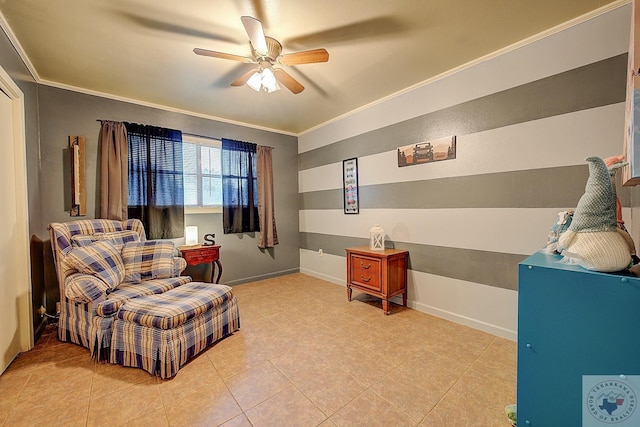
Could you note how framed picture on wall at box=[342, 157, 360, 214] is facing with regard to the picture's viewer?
facing the viewer and to the left of the viewer

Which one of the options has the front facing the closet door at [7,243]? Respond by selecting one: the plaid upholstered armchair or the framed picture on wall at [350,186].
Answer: the framed picture on wall

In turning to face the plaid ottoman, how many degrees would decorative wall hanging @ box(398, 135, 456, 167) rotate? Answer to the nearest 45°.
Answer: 0° — it already faces it

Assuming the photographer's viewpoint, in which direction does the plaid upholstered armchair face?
facing the viewer and to the right of the viewer

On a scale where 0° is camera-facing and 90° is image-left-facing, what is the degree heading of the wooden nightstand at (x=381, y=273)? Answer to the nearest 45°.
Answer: approximately 45°

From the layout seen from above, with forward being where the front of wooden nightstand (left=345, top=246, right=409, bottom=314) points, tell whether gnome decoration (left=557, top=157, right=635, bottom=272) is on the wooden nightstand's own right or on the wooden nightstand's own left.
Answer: on the wooden nightstand's own left

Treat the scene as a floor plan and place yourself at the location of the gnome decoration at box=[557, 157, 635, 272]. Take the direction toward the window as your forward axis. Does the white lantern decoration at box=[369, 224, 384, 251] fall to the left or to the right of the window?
right

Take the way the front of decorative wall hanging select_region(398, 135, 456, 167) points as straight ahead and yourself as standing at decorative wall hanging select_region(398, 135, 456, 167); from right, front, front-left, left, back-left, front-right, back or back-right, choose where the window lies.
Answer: front-right

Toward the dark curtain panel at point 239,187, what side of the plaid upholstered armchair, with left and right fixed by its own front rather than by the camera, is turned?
left

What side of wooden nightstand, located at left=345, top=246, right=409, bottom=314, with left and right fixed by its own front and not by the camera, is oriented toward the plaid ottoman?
front

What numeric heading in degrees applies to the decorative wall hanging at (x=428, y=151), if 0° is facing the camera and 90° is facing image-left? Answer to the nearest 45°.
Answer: approximately 45°

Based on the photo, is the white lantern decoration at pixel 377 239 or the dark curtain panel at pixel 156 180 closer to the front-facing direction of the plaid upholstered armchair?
the white lantern decoration
